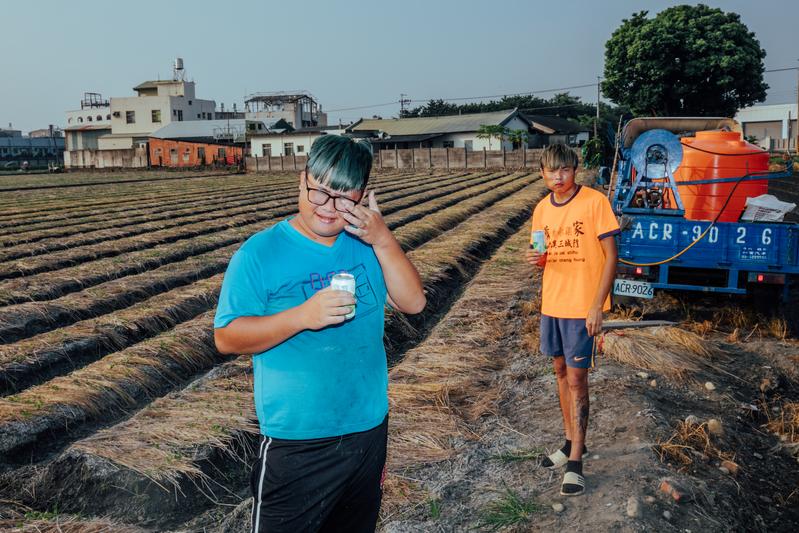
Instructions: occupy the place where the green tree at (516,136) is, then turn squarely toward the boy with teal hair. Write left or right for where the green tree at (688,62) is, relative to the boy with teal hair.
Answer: left

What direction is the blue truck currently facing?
away from the camera

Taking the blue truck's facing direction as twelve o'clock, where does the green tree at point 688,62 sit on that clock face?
The green tree is roughly at 12 o'clock from the blue truck.

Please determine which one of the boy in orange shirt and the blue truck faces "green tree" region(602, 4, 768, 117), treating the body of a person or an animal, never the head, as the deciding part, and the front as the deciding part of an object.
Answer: the blue truck

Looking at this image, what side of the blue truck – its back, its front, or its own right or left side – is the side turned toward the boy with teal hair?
back

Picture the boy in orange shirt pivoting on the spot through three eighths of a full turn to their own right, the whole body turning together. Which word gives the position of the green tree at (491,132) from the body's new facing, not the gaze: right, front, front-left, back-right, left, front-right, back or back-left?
front

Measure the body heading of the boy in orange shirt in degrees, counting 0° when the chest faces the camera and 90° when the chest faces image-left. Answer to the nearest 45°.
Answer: approximately 45°

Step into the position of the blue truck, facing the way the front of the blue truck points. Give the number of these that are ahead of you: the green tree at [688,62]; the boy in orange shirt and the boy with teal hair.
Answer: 1

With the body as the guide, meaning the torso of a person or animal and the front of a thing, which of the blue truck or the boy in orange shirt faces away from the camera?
the blue truck
